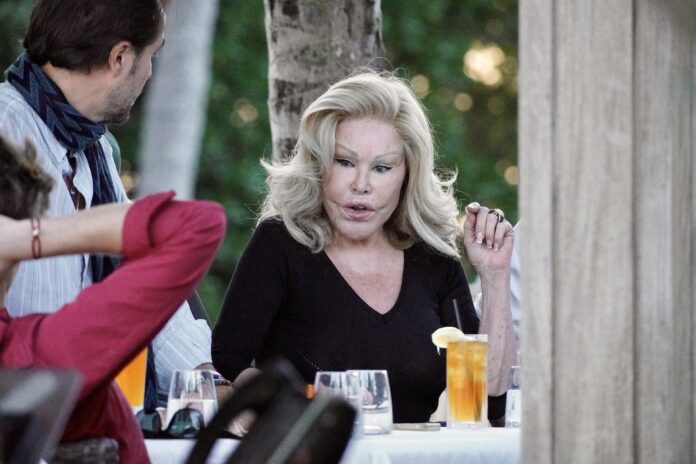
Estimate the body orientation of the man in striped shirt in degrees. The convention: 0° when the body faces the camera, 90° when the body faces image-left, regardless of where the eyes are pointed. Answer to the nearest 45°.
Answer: approximately 315°

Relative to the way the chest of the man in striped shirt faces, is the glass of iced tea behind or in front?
in front

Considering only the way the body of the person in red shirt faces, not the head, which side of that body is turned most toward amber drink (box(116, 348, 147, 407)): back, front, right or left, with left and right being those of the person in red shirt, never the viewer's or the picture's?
front

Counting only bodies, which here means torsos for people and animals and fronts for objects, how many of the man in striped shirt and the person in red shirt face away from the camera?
1

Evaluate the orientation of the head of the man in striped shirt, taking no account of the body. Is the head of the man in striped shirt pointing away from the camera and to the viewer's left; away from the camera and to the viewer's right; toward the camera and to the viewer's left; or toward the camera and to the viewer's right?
away from the camera and to the viewer's right

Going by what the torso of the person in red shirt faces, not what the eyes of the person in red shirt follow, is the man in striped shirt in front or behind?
in front

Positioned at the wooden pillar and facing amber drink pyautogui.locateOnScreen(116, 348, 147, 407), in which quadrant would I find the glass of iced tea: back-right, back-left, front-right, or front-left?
front-right

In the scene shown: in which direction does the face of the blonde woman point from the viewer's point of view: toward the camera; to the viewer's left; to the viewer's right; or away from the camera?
toward the camera

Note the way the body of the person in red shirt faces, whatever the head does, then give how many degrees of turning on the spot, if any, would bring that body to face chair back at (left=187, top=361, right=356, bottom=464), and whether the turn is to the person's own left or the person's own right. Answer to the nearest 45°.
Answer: approximately 135° to the person's own right

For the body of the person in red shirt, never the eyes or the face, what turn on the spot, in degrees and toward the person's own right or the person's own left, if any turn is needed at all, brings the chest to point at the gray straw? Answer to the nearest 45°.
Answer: approximately 45° to the person's own right

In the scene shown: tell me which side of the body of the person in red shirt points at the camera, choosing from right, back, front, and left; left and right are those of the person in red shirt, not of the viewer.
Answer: back

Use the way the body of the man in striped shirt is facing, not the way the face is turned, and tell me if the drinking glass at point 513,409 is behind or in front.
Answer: in front

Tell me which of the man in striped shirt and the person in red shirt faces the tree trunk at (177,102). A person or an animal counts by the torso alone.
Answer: the person in red shirt

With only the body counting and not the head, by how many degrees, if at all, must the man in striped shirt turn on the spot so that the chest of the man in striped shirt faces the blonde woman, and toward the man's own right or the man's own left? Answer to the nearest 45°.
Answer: approximately 45° to the man's own left

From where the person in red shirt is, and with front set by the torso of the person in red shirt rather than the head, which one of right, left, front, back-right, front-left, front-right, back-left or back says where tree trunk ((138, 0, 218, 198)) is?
front

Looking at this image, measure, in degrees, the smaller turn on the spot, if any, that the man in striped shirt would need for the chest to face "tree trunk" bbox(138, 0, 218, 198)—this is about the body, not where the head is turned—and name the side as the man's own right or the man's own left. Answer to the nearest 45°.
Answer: approximately 135° to the man's own left

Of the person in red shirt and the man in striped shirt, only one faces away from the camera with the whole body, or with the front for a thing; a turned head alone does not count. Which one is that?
the person in red shirt
